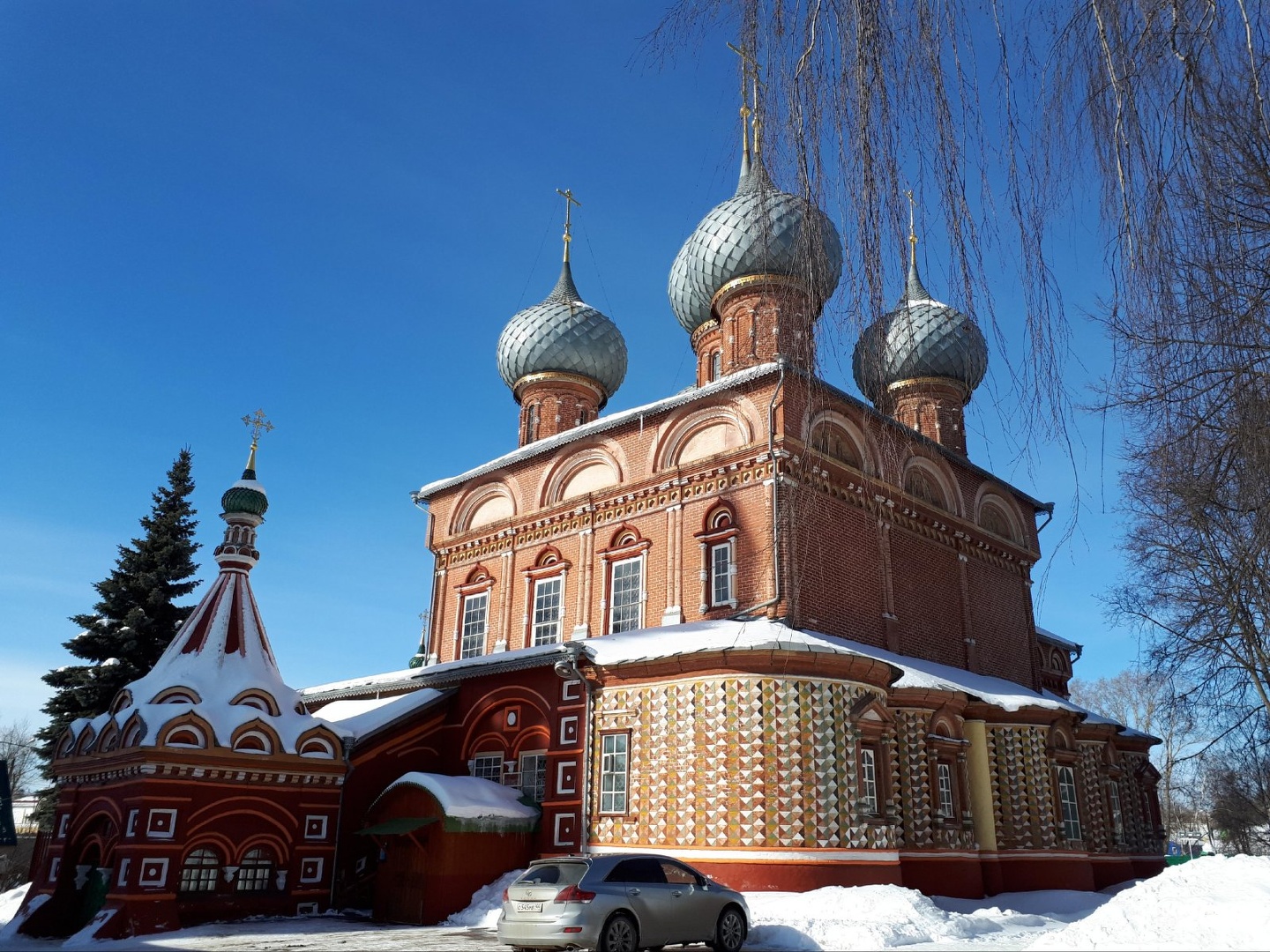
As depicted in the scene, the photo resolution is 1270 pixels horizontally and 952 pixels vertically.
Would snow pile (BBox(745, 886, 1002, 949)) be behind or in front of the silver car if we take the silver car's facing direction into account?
in front

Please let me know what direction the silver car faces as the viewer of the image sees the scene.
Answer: facing away from the viewer and to the right of the viewer

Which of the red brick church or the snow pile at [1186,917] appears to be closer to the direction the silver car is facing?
the red brick church

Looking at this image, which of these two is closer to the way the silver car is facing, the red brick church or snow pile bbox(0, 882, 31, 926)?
the red brick church

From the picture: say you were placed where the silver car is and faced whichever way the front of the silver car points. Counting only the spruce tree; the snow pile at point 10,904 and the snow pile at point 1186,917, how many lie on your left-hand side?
2

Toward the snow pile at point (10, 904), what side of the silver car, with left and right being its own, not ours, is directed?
left

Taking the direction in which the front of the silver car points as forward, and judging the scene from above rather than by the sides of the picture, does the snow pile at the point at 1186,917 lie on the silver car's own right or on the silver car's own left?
on the silver car's own right

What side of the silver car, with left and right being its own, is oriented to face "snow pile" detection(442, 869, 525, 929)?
left
